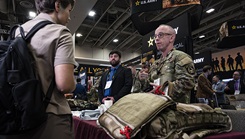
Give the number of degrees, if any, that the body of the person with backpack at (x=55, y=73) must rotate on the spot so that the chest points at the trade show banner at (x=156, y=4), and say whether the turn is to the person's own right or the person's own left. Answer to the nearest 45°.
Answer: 0° — they already face it

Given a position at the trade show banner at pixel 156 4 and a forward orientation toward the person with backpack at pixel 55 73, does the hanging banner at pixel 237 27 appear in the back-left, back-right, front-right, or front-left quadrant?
back-left

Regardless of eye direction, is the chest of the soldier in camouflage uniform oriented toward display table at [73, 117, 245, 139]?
yes

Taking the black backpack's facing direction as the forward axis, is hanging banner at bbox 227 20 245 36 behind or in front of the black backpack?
behind

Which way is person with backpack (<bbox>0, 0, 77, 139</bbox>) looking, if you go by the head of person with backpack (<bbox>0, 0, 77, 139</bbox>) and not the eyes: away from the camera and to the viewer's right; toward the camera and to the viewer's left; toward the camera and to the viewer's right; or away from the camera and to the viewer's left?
away from the camera and to the viewer's right

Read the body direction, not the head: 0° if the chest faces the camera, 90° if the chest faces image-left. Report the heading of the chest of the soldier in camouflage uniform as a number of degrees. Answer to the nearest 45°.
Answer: approximately 45°

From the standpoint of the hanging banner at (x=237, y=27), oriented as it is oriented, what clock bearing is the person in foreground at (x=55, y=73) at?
The person in foreground is roughly at 12 o'clock from the hanging banner.

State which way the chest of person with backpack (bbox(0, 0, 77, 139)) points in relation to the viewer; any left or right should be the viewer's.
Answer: facing away from the viewer and to the right of the viewer
